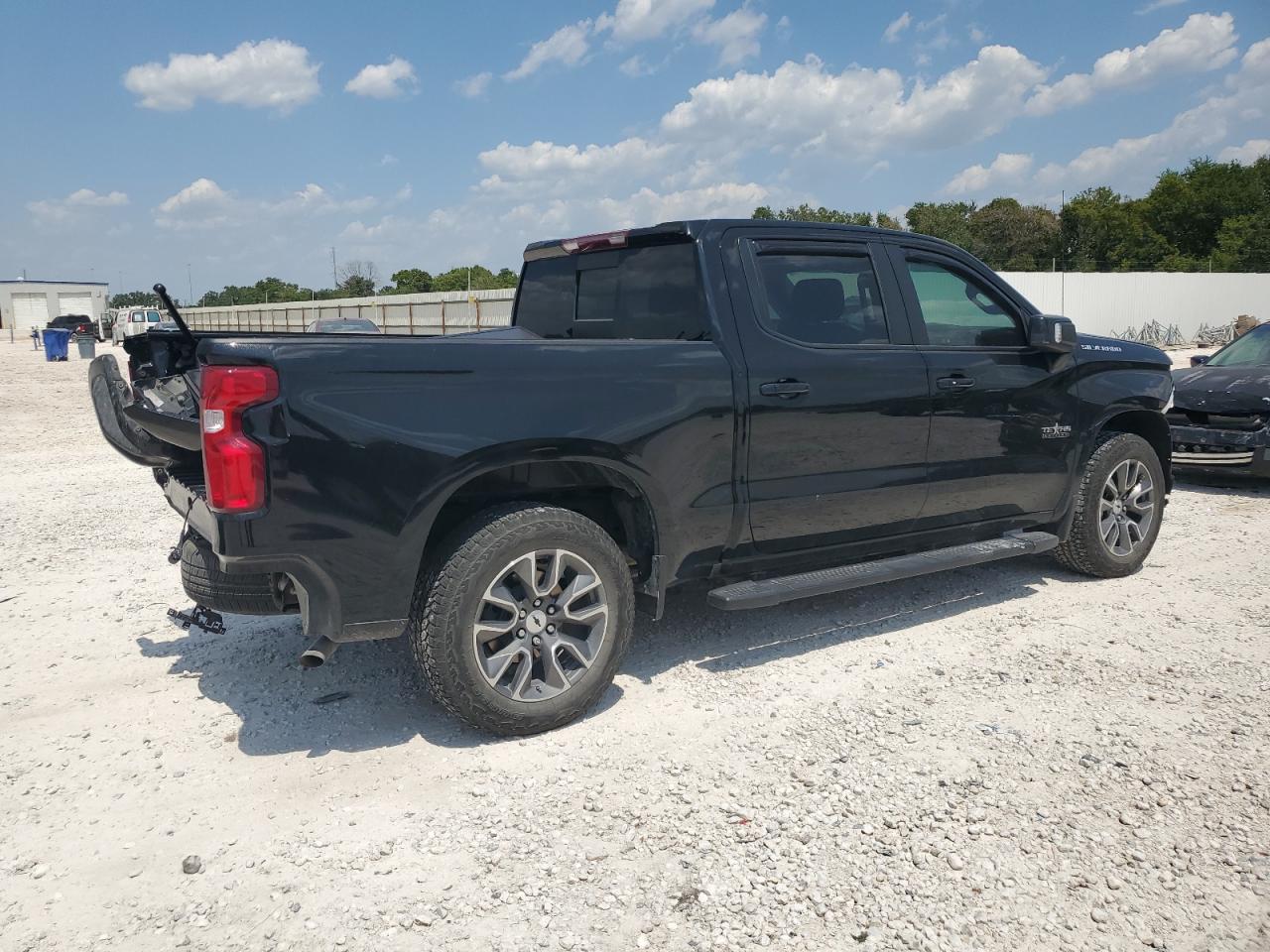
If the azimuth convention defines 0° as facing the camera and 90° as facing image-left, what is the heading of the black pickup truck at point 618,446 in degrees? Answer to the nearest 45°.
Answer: approximately 225°

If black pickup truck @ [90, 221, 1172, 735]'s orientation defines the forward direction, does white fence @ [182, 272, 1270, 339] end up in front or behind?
in front

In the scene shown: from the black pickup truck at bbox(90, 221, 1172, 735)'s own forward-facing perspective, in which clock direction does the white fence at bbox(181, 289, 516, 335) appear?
The white fence is roughly at 10 o'clock from the black pickup truck.

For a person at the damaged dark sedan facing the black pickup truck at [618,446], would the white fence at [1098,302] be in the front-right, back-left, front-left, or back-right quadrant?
back-right

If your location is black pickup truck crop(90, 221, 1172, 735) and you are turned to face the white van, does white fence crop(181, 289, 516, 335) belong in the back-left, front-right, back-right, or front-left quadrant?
front-right

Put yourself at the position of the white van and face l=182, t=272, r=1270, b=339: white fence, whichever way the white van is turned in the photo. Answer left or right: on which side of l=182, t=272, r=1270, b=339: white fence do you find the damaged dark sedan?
right

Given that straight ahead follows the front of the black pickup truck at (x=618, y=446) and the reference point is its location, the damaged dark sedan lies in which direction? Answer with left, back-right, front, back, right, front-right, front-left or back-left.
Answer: front

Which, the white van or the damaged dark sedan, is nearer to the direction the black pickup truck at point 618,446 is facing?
the damaged dark sedan

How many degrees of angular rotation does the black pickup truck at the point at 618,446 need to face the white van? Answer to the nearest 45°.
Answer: approximately 90° to its left

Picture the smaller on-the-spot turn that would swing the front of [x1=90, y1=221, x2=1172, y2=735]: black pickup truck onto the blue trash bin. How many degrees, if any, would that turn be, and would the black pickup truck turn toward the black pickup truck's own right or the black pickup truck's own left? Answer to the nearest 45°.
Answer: approximately 90° to the black pickup truck's own left

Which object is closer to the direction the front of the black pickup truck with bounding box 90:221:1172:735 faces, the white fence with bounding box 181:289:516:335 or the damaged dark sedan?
the damaged dark sedan

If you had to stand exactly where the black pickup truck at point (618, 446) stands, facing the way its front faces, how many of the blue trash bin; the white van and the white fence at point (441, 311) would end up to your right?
0
